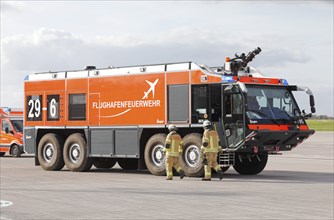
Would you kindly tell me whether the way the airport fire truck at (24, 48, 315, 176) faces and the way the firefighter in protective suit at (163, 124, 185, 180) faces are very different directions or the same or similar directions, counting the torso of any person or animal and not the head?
very different directions

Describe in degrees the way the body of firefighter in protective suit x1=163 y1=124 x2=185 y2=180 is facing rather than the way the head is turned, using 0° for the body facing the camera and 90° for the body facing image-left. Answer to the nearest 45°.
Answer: approximately 135°

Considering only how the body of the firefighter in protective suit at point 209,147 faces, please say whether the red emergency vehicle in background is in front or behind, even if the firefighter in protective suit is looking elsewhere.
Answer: in front

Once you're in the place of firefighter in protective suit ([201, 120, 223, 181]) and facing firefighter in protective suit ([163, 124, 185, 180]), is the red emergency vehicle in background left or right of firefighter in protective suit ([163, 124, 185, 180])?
right

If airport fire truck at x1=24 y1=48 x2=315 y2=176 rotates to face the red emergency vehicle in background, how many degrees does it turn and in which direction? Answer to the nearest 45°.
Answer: approximately 180°

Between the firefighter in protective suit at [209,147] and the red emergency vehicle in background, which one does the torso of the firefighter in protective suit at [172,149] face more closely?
the red emergency vehicle in background

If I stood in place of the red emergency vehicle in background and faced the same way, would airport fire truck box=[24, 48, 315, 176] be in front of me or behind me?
in front

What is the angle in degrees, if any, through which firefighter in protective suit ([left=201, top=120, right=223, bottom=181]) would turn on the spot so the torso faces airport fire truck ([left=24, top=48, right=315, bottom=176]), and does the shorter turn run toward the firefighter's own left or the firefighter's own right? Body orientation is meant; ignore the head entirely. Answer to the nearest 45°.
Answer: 0° — they already face it
